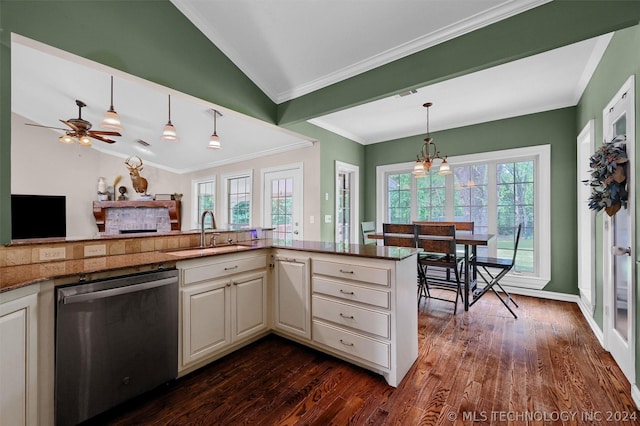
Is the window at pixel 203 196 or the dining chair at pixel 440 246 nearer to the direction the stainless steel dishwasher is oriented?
the dining chair

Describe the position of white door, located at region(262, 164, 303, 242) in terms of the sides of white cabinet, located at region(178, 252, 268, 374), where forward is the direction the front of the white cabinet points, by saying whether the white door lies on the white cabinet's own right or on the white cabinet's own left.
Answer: on the white cabinet's own left

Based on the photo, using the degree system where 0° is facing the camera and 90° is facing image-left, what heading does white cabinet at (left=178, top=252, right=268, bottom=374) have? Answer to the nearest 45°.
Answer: approximately 315°

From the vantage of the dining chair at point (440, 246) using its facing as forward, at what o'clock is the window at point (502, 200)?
The window is roughly at 1 o'clock from the dining chair.

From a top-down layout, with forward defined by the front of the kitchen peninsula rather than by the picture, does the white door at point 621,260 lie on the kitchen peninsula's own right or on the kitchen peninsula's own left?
on the kitchen peninsula's own left

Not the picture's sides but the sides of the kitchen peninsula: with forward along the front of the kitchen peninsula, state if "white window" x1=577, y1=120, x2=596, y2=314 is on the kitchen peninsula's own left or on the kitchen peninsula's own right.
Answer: on the kitchen peninsula's own left

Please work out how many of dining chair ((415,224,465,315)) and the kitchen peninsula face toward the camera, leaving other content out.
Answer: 1

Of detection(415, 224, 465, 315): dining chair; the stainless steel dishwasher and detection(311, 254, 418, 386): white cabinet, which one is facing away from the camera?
the dining chair

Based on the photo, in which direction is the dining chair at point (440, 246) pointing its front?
away from the camera
